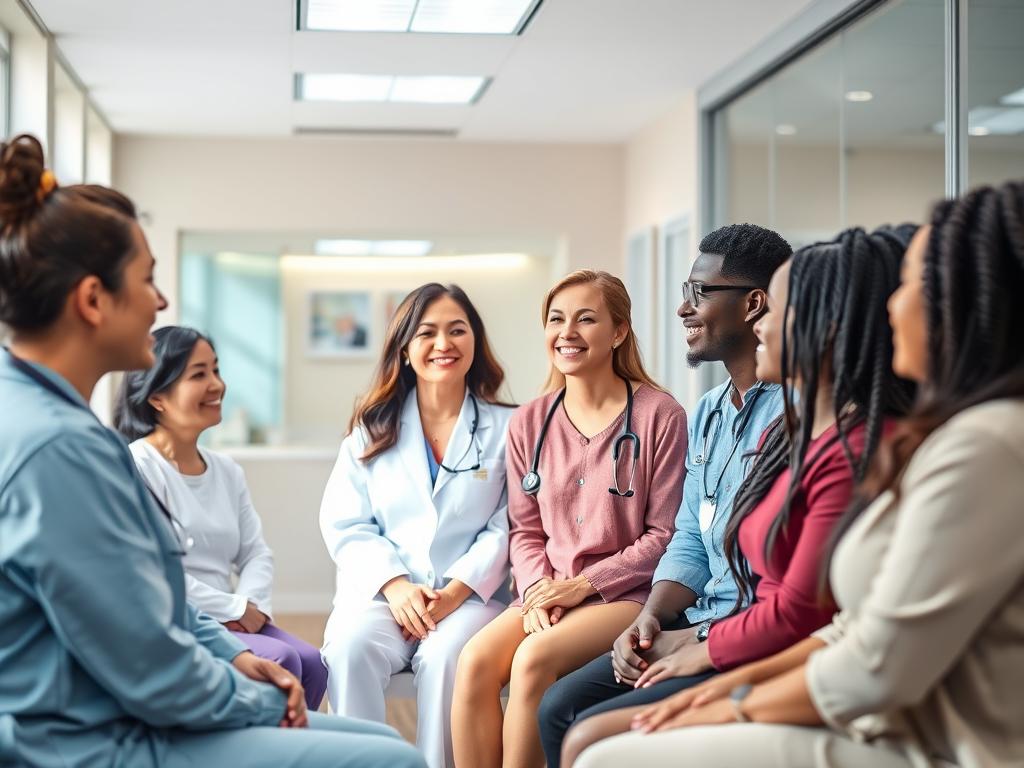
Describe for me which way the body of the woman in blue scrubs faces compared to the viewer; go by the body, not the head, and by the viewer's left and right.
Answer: facing to the right of the viewer

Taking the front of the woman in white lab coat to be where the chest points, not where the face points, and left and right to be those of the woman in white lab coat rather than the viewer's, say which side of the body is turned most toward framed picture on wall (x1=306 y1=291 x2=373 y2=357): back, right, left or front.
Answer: back

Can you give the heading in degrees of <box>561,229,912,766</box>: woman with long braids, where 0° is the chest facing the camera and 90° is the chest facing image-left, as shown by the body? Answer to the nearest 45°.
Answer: approximately 90°

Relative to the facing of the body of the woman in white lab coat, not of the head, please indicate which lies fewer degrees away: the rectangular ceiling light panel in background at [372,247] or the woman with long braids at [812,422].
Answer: the woman with long braids

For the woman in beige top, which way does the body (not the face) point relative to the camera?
to the viewer's left

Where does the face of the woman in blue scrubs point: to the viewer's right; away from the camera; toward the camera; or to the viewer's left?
to the viewer's right
